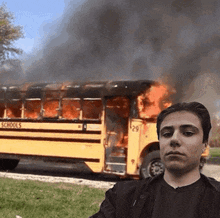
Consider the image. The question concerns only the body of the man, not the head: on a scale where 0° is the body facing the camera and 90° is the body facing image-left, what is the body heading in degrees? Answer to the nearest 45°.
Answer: approximately 0°

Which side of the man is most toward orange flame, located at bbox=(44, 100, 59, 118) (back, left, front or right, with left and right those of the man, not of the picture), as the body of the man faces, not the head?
back

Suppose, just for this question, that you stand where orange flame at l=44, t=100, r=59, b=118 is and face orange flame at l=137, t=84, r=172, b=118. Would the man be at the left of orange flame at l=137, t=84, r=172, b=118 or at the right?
right

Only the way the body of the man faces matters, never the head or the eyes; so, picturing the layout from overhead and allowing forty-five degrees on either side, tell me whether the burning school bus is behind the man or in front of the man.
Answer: behind

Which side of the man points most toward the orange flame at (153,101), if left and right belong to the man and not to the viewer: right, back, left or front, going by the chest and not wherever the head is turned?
back
